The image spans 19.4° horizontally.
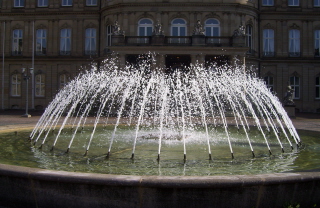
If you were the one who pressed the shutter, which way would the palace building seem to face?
facing the viewer
